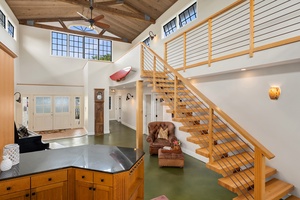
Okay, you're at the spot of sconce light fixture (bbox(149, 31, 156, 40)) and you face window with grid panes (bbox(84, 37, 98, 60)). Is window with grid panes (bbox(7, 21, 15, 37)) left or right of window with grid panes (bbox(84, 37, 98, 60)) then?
left

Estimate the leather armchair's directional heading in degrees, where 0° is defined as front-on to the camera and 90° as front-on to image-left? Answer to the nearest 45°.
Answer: approximately 0°

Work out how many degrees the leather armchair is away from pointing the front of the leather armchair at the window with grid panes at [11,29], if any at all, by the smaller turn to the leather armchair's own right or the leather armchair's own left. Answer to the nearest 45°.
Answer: approximately 90° to the leather armchair's own right

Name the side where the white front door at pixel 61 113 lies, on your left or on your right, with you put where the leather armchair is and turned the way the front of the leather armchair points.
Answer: on your right

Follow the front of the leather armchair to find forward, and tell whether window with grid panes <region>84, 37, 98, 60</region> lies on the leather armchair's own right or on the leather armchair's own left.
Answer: on the leather armchair's own right

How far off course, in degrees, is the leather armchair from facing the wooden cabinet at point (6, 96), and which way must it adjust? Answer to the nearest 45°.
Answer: approximately 45° to its right

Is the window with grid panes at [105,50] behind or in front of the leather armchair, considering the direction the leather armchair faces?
behind

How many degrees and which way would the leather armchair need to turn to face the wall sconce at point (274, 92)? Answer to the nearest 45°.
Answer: approximately 45° to its left
